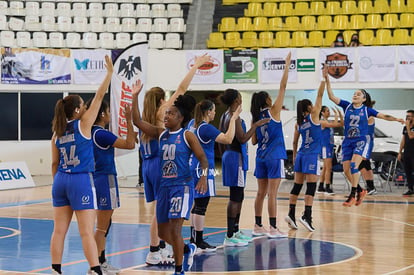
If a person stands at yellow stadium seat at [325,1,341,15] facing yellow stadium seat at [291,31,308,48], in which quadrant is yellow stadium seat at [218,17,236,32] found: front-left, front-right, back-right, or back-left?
front-right

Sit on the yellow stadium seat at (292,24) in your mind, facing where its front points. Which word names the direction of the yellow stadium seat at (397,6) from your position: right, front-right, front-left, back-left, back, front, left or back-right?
left

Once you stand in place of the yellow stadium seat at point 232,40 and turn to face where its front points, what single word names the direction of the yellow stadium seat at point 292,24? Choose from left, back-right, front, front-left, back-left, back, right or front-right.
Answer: left

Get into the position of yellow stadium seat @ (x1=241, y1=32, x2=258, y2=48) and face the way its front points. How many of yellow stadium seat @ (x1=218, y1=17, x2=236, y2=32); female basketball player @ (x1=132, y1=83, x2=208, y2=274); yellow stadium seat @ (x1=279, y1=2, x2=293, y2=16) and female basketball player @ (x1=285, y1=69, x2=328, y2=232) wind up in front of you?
2

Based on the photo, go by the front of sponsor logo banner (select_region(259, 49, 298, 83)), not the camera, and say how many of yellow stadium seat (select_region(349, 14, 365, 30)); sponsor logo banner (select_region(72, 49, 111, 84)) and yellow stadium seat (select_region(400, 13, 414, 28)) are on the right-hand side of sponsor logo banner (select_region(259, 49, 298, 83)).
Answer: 1

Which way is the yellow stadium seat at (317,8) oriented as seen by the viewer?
toward the camera

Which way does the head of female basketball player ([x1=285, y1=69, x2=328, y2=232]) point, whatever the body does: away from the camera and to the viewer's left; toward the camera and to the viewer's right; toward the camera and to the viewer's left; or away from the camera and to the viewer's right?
away from the camera and to the viewer's right

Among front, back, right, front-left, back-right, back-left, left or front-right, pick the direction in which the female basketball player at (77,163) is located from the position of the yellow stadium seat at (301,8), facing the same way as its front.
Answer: front

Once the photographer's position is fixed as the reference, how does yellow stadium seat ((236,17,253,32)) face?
facing the viewer
